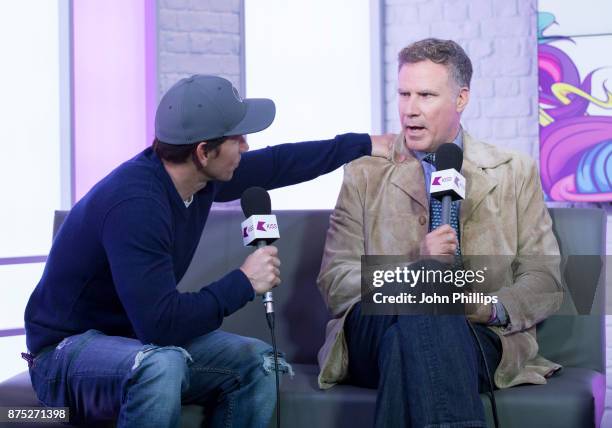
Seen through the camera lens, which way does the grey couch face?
facing the viewer

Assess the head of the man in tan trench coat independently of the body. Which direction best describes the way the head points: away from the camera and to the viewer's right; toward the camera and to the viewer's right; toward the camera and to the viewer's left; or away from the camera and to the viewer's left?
toward the camera and to the viewer's left

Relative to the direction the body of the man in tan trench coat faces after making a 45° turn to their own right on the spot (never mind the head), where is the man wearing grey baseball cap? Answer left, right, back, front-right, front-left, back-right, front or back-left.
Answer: front

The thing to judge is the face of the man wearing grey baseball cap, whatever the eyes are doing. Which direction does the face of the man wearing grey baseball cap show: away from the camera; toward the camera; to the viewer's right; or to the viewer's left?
to the viewer's right
